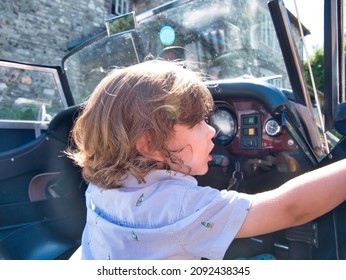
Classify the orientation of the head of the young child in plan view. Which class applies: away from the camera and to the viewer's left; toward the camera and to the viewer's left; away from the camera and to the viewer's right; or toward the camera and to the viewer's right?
away from the camera and to the viewer's right

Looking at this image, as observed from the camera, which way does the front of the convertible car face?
facing away from the viewer and to the right of the viewer

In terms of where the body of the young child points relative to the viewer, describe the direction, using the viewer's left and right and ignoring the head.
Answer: facing away from the viewer and to the right of the viewer
